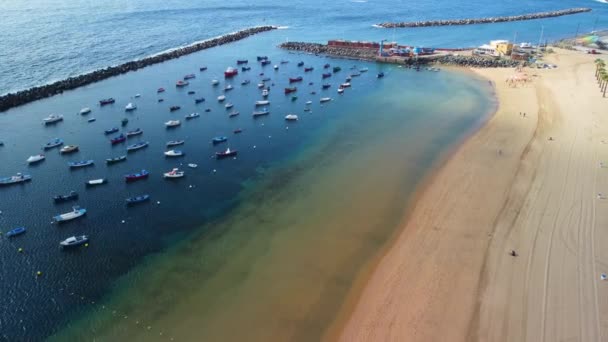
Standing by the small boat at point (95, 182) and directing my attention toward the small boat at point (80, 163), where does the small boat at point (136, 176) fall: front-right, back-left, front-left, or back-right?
back-right

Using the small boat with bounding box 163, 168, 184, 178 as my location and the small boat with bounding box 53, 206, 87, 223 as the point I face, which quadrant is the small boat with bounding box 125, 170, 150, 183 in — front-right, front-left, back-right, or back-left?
front-right

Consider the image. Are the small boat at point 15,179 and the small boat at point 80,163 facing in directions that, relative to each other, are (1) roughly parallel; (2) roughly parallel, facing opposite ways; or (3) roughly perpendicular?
roughly parallel

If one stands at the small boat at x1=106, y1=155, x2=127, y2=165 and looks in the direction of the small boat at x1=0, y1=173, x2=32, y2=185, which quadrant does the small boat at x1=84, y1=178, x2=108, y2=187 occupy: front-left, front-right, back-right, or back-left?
front-left

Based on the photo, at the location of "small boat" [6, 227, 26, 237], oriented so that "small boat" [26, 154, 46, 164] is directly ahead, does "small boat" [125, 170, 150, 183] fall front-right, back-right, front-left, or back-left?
front-right
